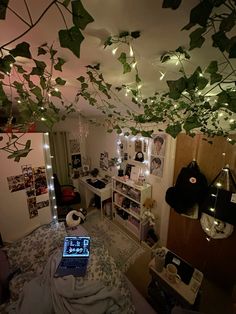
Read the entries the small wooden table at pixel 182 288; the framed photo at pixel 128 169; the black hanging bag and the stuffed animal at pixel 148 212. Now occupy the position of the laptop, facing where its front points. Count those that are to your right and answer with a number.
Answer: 0

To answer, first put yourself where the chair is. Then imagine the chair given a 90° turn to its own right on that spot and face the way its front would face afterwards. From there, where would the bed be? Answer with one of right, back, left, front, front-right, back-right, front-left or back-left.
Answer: front

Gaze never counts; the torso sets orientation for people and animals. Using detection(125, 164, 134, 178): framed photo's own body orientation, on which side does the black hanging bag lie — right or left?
on its left

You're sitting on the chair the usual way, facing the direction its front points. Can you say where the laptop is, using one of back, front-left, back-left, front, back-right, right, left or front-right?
right

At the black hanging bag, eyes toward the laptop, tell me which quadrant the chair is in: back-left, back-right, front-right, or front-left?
front-right

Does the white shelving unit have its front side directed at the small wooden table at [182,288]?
no

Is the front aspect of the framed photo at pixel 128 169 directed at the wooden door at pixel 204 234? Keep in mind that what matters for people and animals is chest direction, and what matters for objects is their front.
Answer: no

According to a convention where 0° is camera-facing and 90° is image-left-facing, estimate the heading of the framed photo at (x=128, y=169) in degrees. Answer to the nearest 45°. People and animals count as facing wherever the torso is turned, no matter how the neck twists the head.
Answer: approximately 45°

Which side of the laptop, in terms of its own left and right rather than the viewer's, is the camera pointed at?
front

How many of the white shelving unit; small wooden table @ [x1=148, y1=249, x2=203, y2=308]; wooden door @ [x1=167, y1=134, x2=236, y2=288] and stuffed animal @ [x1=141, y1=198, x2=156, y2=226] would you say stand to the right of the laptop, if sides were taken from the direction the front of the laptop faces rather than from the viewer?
0

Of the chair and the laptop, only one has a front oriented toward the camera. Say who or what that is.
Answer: the laptop

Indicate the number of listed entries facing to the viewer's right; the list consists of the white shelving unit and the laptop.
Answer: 0

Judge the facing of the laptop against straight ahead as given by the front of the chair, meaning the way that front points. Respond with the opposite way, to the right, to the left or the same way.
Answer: to the right

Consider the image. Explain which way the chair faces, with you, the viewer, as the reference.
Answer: facing to the right of the viewer

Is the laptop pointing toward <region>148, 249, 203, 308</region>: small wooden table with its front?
no
